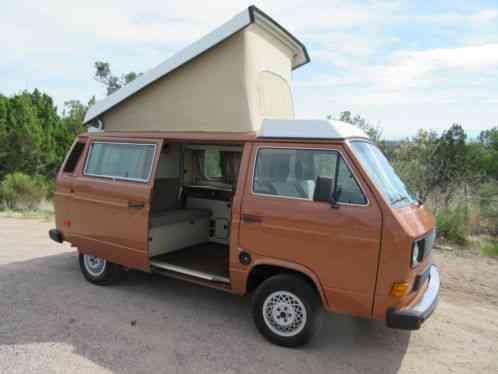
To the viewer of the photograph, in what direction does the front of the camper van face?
facing the viewer and to the right of the viewer

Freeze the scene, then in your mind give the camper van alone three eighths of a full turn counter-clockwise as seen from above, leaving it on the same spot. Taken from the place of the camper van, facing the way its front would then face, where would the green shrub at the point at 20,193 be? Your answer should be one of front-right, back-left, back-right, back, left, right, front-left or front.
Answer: front-left

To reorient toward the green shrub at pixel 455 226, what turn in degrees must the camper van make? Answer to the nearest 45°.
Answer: approximately 90° to its left
